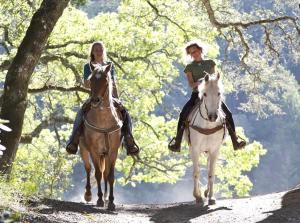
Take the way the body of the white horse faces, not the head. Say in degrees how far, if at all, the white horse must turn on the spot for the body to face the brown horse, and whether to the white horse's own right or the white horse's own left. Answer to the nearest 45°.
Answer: approximately 90° to the white horse's own right

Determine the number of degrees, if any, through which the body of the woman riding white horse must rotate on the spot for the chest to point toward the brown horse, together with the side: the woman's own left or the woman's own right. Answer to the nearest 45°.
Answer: approximately 90° to the woman's own right

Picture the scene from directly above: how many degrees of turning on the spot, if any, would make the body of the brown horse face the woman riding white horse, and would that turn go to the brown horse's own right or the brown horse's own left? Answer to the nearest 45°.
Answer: approximately 90° to the brown horse's own left

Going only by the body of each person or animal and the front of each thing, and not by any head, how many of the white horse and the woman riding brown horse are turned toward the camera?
2

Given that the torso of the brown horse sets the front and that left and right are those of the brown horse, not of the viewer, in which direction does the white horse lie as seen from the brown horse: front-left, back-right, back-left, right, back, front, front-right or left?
left

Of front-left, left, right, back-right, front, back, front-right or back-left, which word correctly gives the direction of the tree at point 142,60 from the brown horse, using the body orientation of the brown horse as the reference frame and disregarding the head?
back

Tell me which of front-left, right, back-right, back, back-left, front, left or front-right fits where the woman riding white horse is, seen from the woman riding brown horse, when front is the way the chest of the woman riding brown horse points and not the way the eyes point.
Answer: left

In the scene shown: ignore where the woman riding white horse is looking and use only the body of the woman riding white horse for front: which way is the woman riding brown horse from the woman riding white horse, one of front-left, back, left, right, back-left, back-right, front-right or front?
right
